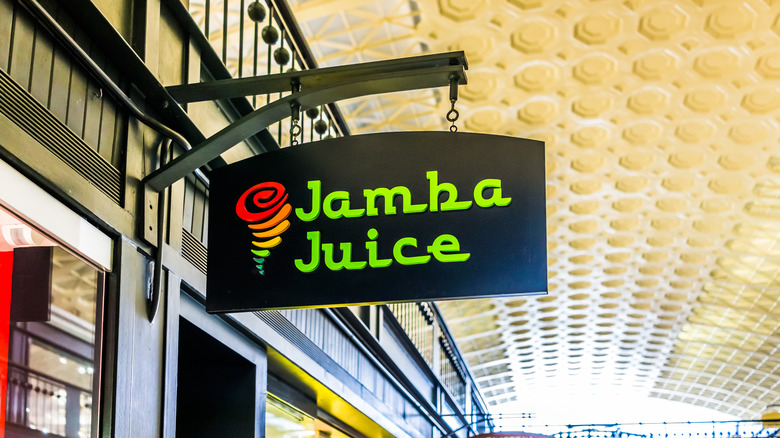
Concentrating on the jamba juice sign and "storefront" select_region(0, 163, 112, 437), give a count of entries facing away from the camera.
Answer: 0

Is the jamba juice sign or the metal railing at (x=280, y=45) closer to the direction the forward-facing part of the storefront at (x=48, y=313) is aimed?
the jamba juice sign

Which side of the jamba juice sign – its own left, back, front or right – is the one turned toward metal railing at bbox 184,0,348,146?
back

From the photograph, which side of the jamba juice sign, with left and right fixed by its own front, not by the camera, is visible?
front

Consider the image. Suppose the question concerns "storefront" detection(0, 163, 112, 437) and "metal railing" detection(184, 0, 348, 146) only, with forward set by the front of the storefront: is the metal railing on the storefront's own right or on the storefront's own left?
on the storefront's own left

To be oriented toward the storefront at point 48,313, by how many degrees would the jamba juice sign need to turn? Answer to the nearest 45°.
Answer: approximately 45° to its right

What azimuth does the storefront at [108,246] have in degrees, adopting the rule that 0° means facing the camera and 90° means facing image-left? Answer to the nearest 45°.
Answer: approximately 315°

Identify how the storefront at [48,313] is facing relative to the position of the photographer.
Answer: facing the viewer and to the right of the viewer
